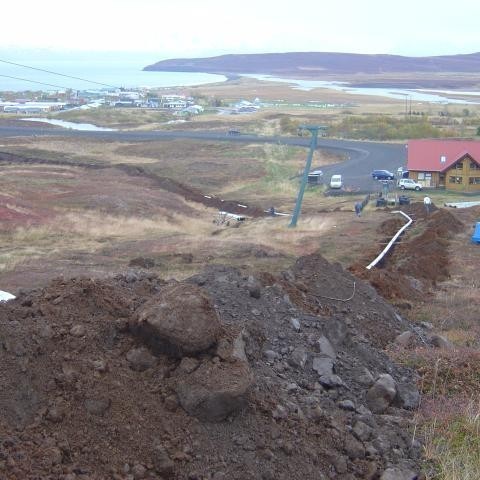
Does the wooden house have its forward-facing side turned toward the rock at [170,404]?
yes

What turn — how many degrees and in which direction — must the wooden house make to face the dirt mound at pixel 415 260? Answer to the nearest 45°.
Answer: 0° — it already faces it

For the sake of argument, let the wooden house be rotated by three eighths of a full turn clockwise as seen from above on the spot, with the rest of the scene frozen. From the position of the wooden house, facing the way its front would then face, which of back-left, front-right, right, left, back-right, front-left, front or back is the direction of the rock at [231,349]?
back-left

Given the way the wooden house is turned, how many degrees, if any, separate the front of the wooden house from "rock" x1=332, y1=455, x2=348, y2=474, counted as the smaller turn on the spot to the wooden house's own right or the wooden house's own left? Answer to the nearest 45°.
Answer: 0° — it already faces it

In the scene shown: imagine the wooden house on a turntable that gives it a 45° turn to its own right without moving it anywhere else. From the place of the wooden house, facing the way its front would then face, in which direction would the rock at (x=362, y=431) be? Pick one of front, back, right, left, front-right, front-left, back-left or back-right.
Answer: front-left

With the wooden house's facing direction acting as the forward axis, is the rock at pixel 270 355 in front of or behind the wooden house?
in front

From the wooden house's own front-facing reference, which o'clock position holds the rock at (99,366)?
The rock is roughly at 12 o'clock from the wooden house.

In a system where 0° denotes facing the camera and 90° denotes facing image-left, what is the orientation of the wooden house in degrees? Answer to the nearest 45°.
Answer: approximately 0°

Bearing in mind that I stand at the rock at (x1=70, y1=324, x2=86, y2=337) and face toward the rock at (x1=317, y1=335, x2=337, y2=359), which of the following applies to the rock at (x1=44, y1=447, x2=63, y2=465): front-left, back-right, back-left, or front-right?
front-right

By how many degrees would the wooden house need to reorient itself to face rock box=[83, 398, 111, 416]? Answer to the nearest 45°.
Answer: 0° — it already faces it

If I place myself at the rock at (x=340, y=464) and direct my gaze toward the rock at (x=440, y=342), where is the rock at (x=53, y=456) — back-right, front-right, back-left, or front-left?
back-left

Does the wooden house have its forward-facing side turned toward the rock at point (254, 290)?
yes

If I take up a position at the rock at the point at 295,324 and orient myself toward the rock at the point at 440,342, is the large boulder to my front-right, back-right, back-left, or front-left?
back-right

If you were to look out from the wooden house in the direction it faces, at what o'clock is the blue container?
The blue container is roughly at 12 o'clock from the wooden house.

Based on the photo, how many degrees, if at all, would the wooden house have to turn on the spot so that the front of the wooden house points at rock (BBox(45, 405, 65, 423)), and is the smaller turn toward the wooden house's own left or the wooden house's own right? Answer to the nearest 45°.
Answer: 0° — it already faces it
